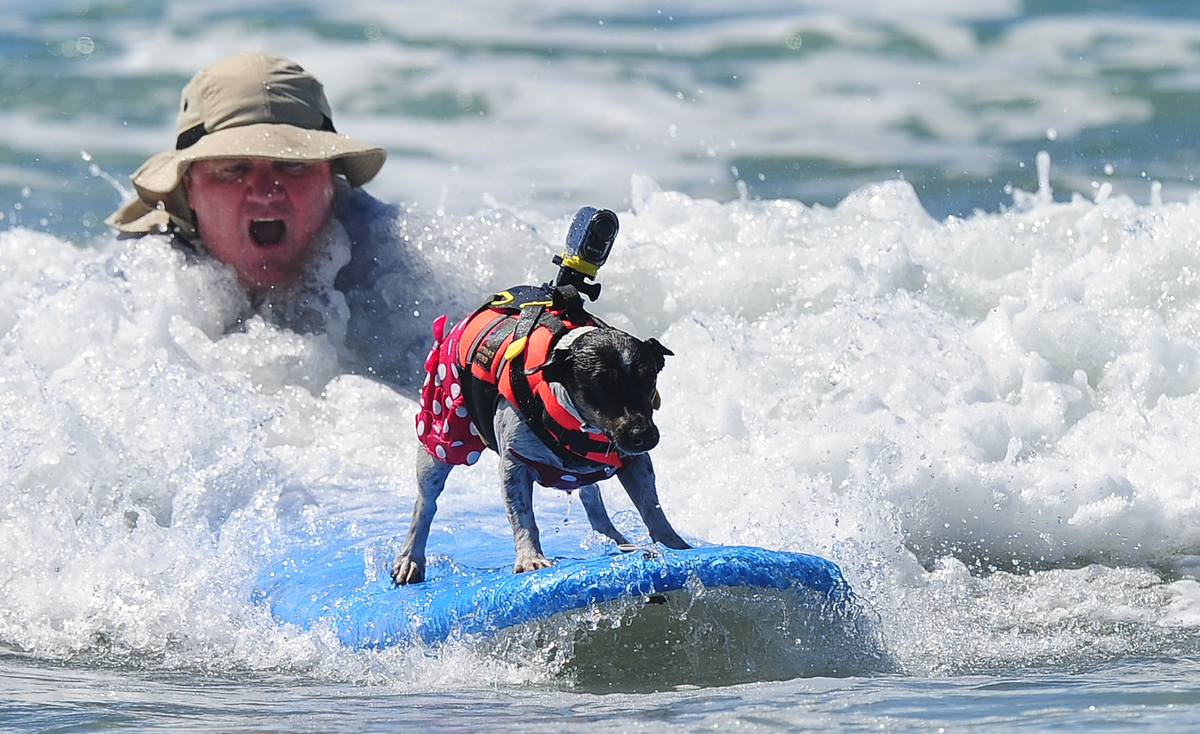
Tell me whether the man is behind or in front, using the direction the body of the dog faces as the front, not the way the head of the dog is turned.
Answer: behind

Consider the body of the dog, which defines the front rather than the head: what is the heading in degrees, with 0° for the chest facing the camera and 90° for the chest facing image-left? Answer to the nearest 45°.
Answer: approximately 315°
